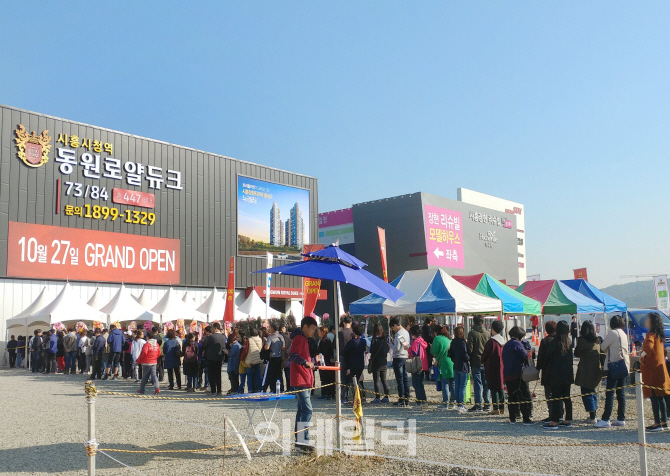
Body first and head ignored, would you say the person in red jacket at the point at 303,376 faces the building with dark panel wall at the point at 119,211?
no

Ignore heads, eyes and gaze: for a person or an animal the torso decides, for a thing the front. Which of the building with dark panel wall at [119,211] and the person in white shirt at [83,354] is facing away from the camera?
the person in white shirt

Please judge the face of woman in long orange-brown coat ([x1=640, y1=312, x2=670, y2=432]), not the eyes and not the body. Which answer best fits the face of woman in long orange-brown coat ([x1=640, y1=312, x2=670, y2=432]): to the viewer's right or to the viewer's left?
to the viewer's left

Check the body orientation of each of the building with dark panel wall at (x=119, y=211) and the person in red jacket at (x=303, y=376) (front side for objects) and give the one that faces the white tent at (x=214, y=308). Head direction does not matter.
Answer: the building with dark panel wall

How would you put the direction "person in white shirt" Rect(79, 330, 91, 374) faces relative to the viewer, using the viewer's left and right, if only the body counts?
facing away from the viewer

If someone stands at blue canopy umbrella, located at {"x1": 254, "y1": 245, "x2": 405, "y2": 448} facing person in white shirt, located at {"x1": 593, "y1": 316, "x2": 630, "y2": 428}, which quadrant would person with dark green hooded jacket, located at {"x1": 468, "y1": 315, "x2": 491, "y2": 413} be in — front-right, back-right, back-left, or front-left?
front-left

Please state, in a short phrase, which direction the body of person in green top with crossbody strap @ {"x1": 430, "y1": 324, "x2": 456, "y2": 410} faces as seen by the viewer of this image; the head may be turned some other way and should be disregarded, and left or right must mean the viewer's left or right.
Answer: facing to the left of the viewer

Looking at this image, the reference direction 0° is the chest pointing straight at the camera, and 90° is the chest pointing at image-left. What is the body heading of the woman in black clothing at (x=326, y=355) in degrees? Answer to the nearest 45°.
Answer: approximately 90°

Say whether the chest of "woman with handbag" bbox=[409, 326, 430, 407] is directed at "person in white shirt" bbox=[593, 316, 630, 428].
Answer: no

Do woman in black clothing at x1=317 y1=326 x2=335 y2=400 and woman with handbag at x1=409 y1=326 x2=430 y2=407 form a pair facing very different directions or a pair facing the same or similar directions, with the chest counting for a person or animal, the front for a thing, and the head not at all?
same or similar directions
